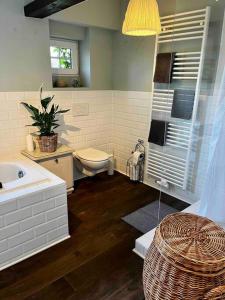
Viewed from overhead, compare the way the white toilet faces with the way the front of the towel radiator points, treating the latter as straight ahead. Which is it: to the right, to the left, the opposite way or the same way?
to the left

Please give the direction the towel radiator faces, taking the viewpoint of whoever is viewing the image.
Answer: facing the viewer and to the left of the viewer

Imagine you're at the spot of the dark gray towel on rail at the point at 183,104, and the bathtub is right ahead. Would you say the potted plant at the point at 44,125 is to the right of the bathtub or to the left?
right

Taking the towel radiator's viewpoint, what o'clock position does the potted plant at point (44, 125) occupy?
The potted plant is roughly at 1 o'clock from the towel radiator.

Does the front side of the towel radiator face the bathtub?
yes

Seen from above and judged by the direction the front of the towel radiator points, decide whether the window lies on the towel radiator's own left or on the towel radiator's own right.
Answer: on the towel radiator's own right

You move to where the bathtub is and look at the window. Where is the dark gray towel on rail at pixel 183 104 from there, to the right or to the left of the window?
right

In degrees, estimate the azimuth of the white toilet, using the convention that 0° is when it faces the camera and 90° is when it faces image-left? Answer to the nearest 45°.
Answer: approximately 315°

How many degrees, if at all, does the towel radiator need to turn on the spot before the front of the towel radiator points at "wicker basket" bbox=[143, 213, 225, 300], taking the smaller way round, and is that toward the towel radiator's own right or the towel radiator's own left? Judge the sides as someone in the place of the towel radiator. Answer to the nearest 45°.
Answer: approximately 45° to the towel radiator's own left

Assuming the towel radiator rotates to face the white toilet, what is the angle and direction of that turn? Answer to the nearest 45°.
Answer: approximately 45° to its right

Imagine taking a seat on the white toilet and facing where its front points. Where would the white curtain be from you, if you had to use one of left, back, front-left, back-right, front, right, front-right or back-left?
front

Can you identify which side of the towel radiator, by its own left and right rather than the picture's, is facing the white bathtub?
front

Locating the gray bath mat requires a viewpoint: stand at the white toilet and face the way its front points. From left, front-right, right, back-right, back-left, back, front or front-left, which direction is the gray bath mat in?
front

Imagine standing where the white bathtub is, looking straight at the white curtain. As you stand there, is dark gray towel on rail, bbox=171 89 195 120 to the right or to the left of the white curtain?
left

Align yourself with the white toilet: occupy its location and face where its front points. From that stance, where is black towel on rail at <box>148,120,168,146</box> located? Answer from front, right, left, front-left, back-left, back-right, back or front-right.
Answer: front-left

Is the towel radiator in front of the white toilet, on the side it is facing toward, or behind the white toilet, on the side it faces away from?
in front
